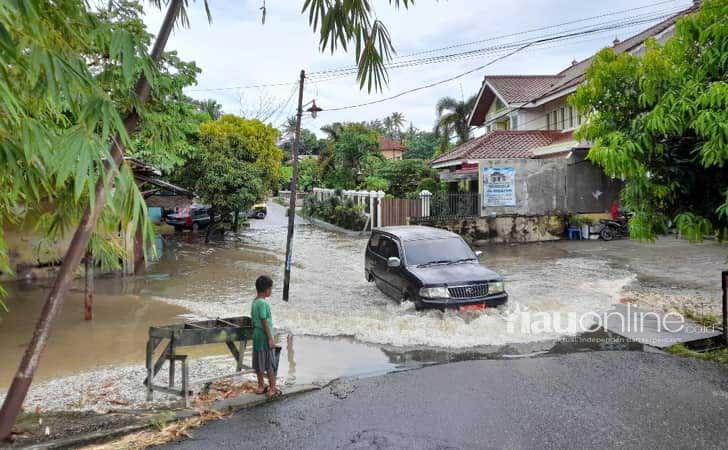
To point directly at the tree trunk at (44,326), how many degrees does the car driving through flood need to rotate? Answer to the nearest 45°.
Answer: approximately 90° to its right

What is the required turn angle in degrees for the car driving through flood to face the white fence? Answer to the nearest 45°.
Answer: approximately 135° to its left

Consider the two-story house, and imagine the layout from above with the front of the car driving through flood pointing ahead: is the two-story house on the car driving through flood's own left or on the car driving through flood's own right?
on the car driving through flood's own left

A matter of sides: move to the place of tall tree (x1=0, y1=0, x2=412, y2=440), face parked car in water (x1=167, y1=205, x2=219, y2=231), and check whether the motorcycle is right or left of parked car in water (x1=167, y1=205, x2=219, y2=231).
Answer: right

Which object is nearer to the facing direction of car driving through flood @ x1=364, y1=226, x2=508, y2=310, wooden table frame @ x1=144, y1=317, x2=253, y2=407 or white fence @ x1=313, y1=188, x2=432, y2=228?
the wooden table frame

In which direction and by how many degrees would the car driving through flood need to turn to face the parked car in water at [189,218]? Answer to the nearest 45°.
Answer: approximately 180°

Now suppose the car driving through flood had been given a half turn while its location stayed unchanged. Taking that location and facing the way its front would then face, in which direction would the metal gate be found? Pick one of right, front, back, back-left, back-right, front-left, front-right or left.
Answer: front-right

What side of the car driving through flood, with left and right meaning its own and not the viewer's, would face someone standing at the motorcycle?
left

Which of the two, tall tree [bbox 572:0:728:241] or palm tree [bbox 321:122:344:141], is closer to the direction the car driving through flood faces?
the tall tree

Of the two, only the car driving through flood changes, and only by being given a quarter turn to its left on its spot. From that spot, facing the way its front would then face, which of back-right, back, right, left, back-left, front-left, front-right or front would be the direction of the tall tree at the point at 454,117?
front-left

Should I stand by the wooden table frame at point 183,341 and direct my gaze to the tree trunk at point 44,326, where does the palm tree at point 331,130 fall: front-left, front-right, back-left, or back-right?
back-right

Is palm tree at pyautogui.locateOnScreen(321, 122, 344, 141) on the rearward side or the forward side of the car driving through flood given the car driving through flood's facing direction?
on the rearward side

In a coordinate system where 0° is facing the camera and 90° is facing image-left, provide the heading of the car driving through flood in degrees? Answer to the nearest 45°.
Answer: approximately 315°
